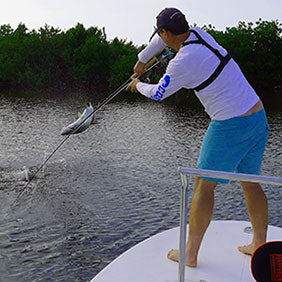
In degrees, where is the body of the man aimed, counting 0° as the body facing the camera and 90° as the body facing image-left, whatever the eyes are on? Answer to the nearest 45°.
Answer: approximately 90°

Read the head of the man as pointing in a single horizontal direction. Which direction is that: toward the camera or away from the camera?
away from the camera
